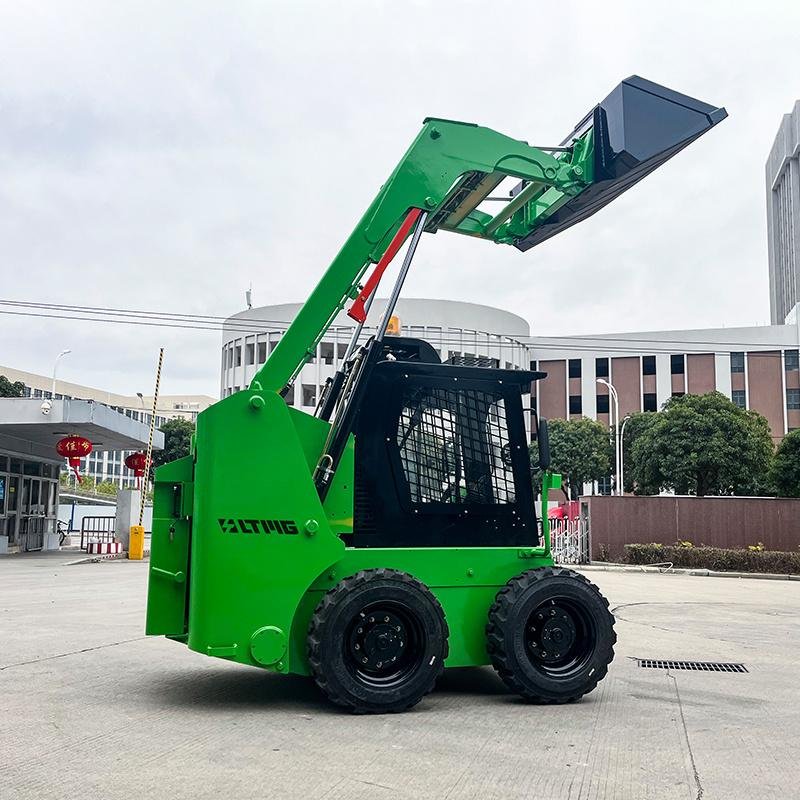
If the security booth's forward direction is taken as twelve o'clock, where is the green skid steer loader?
The green skid steer loader is roughly at 1 o'clock from the security booth.

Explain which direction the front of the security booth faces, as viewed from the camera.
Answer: facing the viewer and to the right of the viewer

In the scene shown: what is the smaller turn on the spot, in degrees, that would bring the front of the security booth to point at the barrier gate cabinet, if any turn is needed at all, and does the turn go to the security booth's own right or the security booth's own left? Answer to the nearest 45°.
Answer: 0° — it already faces it

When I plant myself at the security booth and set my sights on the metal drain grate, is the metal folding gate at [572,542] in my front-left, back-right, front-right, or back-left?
front-left

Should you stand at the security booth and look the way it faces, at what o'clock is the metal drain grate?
The metal drain grate is roughly at 1 o'clock from the security booth.

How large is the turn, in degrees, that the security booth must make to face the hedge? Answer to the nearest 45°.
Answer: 0° — it already faces it

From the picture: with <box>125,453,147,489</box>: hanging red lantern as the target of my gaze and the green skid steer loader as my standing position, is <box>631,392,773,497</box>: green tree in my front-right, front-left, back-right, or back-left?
front-right

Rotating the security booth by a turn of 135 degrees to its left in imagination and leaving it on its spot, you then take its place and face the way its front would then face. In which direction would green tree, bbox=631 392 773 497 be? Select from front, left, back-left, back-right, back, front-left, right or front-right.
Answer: right

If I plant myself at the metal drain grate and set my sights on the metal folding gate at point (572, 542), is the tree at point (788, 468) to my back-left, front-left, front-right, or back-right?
front-right

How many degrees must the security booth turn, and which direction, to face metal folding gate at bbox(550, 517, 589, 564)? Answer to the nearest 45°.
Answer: approximately 45° to its left
